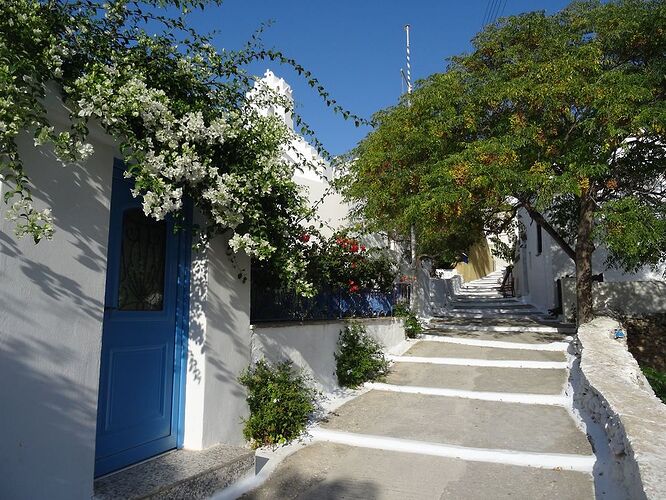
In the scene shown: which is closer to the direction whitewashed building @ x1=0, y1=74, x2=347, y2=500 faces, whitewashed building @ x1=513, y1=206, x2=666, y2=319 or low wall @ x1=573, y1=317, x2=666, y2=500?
the low wall

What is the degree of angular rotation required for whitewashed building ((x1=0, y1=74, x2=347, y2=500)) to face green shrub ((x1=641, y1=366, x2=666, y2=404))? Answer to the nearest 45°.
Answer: approximately 45° to its left

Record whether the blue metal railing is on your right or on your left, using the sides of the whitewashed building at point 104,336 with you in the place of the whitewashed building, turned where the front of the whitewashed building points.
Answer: on your left

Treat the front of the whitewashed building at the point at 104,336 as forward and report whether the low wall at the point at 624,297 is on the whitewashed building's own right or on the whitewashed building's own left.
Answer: on the whitewashed building's own left

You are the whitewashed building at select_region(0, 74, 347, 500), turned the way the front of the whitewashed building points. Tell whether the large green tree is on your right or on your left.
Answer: on your left

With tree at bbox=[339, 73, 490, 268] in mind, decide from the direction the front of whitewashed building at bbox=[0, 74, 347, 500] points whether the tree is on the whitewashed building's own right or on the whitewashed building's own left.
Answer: on the whitewashed building's own left

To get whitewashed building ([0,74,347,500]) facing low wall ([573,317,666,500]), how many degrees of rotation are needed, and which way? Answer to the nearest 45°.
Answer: approximately 45° to its left

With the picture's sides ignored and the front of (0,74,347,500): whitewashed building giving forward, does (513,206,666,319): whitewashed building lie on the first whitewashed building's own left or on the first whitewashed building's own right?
on the first whitewashed building's own left

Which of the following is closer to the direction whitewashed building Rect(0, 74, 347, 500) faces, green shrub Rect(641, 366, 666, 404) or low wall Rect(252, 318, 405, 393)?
the green shrub

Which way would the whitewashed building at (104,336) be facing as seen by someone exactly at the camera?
facing the viewer and to the right of the viewer

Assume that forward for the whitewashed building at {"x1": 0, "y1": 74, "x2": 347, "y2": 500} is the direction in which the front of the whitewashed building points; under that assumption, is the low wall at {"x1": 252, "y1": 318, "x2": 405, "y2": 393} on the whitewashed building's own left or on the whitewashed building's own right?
on the whitewashed building's own left

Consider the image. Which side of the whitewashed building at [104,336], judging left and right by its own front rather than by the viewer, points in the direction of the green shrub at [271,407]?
left

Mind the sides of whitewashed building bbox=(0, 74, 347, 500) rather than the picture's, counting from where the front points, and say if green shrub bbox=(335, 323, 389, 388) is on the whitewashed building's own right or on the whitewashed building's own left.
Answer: on the whitewashed building's own left
